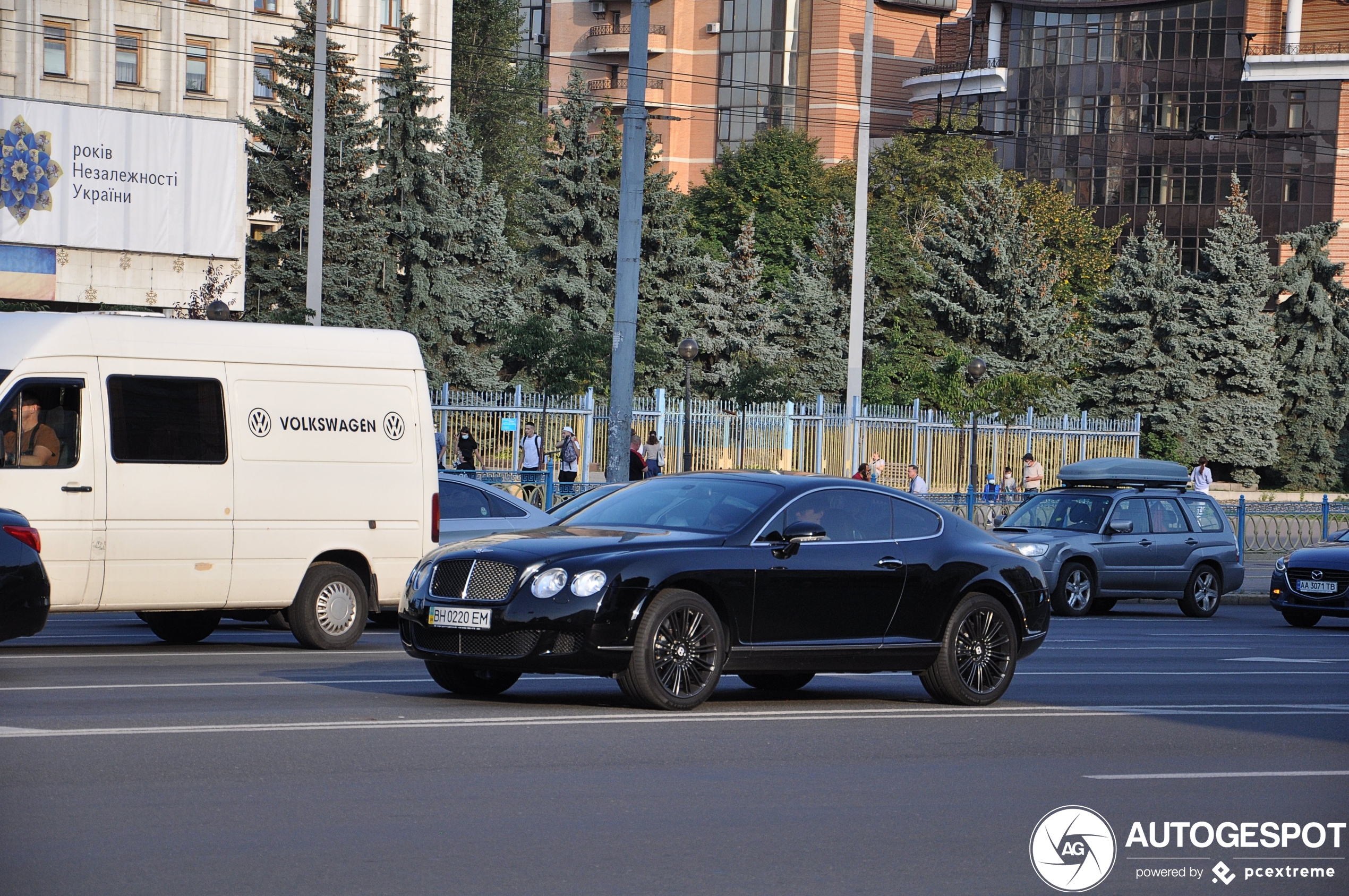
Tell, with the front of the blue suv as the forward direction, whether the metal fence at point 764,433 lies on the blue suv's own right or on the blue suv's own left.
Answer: on the blue suv's own right

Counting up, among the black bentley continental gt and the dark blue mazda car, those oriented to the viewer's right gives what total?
0

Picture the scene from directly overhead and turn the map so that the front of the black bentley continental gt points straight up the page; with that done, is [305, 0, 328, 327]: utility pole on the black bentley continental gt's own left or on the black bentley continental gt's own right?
on the black bentley continental gt's own right

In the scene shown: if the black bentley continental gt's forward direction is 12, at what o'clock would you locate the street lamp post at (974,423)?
The street lamp post is roughly at 5 o'clock from the black bentley continental gt.

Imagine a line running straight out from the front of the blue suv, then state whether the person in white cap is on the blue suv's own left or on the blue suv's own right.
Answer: on the blue suv's own right

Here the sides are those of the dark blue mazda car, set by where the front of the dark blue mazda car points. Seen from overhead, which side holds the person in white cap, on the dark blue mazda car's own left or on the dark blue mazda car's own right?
on the dark blue mazda car's own right

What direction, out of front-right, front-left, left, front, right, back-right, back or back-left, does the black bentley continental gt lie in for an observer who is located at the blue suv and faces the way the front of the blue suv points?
front-left

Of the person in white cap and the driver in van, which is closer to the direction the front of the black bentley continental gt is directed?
the driver in van

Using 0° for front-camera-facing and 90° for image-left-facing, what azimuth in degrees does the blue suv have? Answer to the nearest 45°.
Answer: approximately 45°

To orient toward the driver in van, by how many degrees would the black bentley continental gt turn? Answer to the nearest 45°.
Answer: approximately 45° to its right

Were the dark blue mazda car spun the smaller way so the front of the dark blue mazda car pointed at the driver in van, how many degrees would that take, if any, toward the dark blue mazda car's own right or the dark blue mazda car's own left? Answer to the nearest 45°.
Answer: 0° — it already faces them

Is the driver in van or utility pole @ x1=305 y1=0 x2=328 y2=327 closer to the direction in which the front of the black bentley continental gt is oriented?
the driver in van

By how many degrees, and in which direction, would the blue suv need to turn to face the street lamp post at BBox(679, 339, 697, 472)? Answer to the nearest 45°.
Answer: approximately 90° to its right

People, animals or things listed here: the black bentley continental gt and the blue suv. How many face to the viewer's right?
0
